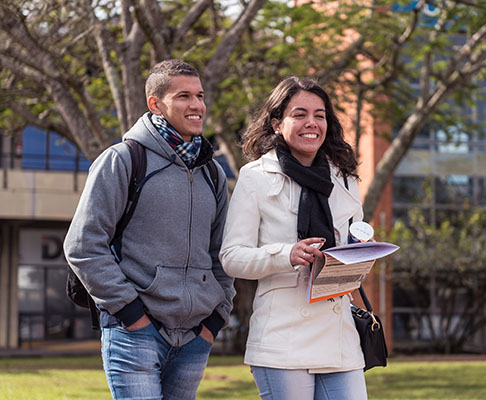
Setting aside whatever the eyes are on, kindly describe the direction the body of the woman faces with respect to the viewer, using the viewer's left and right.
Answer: facing the viewer and to the right of the viewer

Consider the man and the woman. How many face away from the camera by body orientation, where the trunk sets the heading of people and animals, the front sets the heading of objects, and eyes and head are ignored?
0

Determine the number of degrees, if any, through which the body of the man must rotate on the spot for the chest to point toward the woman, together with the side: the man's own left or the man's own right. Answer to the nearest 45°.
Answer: approximately 45° to the man's own left

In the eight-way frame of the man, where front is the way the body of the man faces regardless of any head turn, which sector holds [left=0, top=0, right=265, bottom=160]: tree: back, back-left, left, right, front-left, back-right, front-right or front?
back-left

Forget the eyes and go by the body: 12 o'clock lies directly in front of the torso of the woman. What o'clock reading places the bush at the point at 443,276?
The bush is roughly at 8 o'clock from the woman.

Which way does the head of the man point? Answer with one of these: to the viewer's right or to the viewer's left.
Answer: to the viewer's right

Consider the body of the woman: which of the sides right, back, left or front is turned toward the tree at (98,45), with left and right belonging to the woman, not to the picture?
back

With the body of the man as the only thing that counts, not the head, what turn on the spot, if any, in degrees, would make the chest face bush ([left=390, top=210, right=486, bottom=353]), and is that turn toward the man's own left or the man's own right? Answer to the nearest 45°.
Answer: approximately 90° to the man's own left

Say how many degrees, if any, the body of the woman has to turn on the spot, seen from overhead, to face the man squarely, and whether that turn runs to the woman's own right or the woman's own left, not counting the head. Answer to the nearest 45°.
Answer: approximately 135° to the woman's own right
